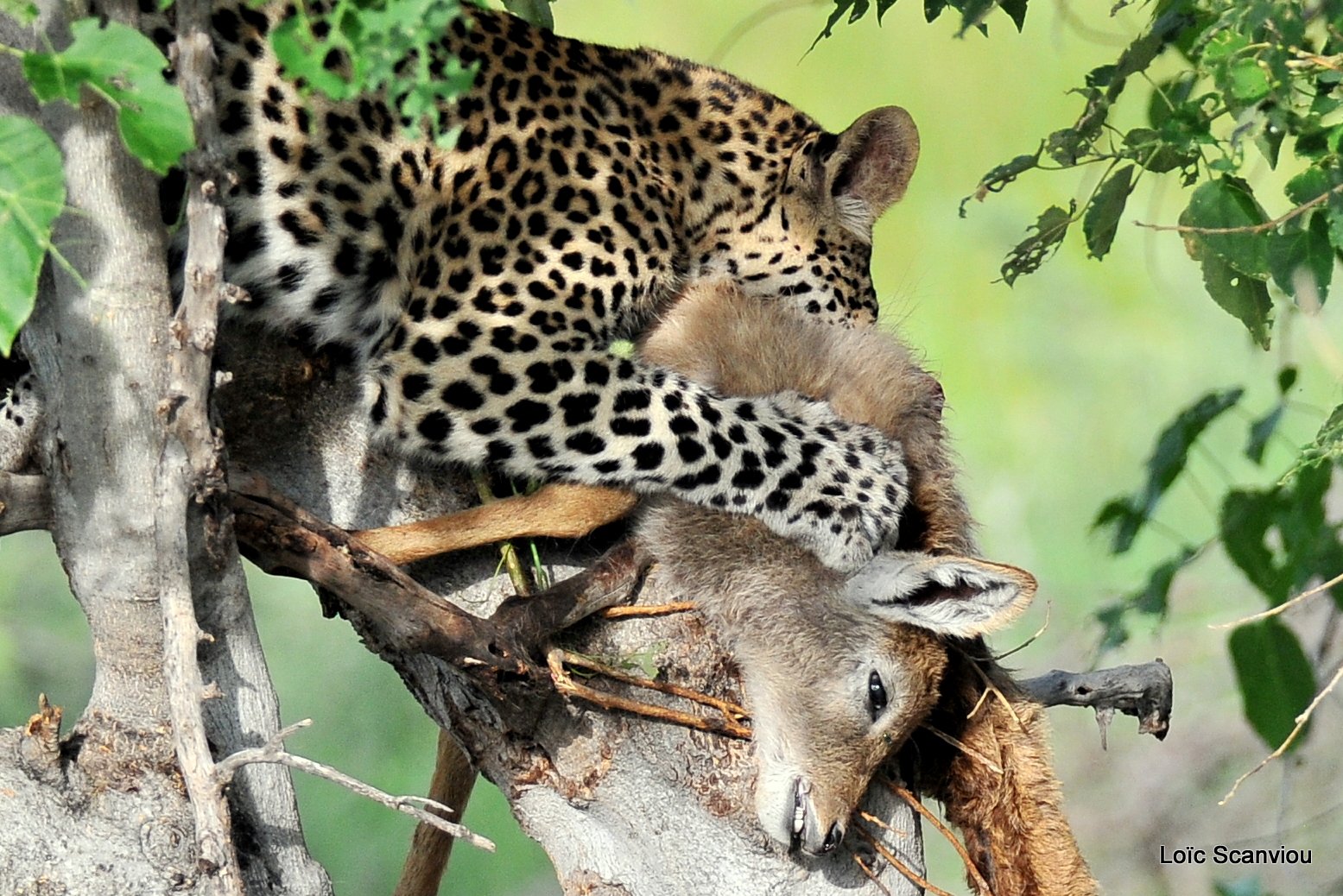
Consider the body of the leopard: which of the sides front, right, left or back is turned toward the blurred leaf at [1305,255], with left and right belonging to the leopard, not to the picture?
front

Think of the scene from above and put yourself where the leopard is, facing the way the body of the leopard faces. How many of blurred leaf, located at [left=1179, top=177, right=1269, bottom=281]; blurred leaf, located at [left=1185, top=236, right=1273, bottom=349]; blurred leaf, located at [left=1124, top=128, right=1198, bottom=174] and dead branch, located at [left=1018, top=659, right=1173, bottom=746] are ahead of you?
4

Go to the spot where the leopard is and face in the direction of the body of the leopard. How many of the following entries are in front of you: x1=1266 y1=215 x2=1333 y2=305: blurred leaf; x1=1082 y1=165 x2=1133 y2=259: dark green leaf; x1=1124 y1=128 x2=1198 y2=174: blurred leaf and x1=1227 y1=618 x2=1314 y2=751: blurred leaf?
4

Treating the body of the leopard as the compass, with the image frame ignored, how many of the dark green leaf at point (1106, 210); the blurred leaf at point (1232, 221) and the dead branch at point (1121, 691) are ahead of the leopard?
3

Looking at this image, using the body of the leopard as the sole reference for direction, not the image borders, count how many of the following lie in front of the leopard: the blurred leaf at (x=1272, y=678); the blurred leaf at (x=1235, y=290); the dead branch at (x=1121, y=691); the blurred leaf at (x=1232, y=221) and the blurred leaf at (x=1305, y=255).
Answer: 5

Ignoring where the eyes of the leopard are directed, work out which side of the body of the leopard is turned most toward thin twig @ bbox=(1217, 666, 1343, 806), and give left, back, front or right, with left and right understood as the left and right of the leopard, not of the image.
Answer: front

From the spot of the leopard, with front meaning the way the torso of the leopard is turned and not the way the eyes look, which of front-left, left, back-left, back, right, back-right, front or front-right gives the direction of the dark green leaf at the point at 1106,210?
front

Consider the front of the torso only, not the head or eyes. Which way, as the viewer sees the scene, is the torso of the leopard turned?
to the viewer's right

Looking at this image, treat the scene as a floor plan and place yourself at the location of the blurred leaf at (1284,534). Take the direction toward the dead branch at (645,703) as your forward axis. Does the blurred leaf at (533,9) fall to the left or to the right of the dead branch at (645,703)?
right

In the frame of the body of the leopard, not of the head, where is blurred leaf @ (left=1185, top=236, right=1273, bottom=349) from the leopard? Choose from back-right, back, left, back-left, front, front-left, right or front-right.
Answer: front
